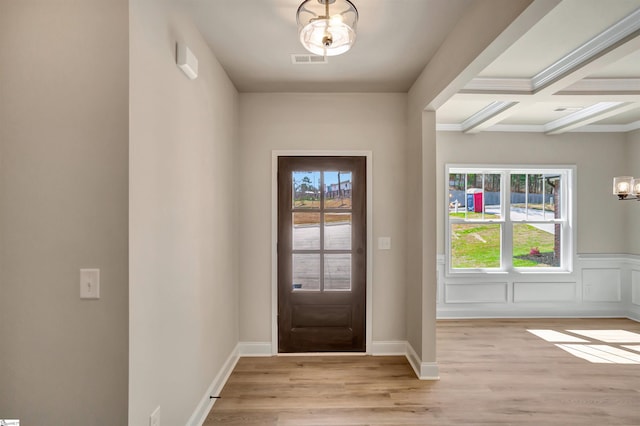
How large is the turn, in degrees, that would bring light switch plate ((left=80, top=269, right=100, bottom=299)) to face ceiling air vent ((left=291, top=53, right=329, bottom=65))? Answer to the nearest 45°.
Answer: approximately 135° to its left

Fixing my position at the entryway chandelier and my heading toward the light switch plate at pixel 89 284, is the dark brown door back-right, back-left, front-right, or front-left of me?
back-right

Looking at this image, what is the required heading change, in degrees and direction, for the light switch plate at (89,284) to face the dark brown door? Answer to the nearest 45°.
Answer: approximately 135° to its left
